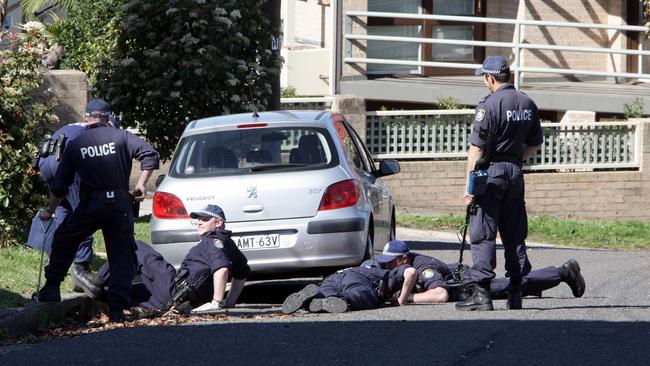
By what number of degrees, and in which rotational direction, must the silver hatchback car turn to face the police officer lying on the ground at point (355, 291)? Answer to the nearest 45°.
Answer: approximately 135° to its right

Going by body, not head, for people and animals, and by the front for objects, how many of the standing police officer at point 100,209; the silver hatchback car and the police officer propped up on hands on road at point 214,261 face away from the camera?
2

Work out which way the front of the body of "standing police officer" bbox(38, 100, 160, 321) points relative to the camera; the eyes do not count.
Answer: away from the camera

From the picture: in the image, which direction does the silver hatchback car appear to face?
away from the camera

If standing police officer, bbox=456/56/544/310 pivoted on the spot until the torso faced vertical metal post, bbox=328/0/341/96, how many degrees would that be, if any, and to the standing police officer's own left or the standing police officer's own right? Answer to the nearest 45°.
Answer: approximately 45° to the standing police officer's own right

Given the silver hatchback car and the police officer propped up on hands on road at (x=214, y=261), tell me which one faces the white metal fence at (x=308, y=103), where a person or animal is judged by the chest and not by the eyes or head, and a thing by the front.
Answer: the silver hatchback car

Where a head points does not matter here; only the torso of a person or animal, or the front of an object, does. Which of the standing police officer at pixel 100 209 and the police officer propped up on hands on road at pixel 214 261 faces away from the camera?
the standing police officer
